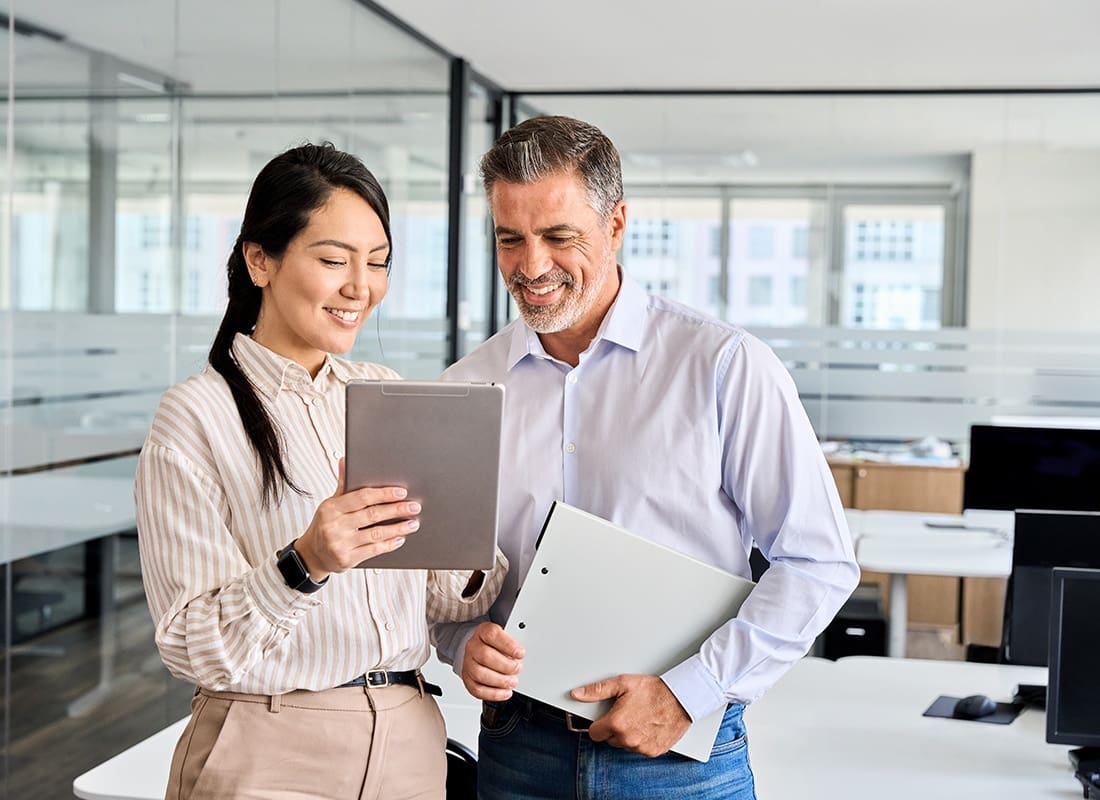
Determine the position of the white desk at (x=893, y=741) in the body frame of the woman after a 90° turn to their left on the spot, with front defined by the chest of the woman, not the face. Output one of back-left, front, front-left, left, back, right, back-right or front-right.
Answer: front

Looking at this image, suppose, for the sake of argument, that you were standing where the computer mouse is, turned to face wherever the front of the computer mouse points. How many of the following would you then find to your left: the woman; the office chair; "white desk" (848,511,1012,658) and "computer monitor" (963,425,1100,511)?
2

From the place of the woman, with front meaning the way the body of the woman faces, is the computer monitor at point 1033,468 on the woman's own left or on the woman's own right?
on the woman's own left

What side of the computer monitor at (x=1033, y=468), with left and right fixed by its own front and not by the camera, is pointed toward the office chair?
front

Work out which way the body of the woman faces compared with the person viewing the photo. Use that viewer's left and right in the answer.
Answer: facing the viewer and to the right of the viewer

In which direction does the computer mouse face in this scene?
to the viewer's right

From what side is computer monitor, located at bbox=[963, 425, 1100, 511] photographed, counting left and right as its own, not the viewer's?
front

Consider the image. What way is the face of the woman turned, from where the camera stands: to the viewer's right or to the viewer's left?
to the viewer's right
